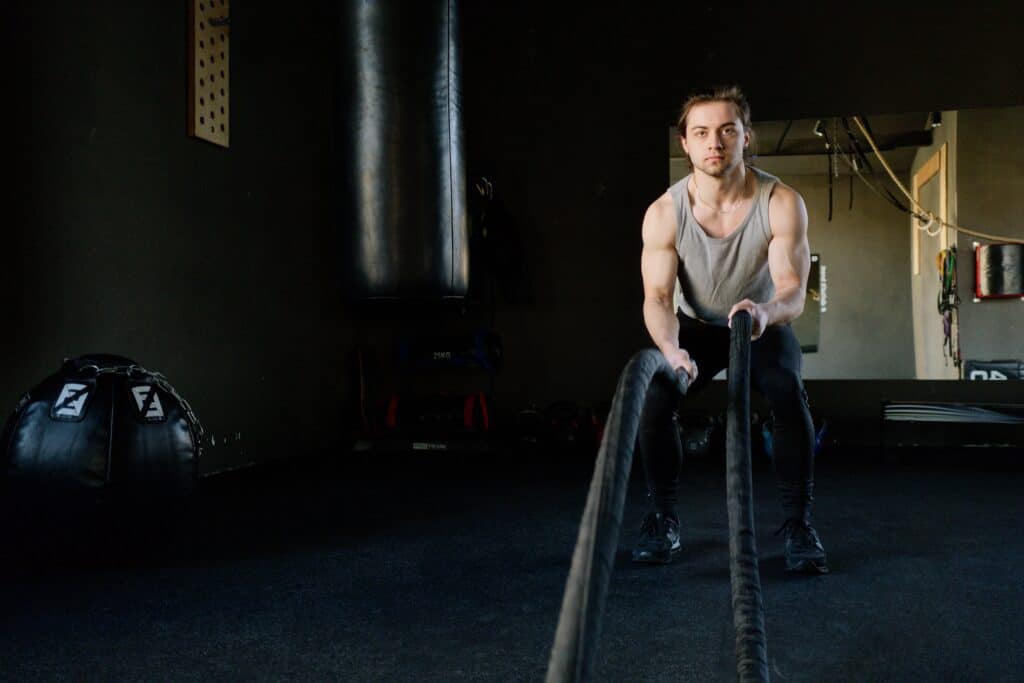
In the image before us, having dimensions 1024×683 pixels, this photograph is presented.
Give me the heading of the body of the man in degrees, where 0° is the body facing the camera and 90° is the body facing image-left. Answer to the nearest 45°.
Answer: approximately 0°

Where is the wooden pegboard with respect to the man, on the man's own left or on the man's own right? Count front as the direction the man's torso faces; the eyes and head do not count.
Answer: on the man's own right

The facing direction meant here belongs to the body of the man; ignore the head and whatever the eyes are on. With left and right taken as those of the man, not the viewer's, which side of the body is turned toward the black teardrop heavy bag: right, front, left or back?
right

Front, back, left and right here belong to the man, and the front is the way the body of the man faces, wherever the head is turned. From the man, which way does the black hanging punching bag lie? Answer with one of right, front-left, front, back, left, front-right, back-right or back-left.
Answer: back-right
